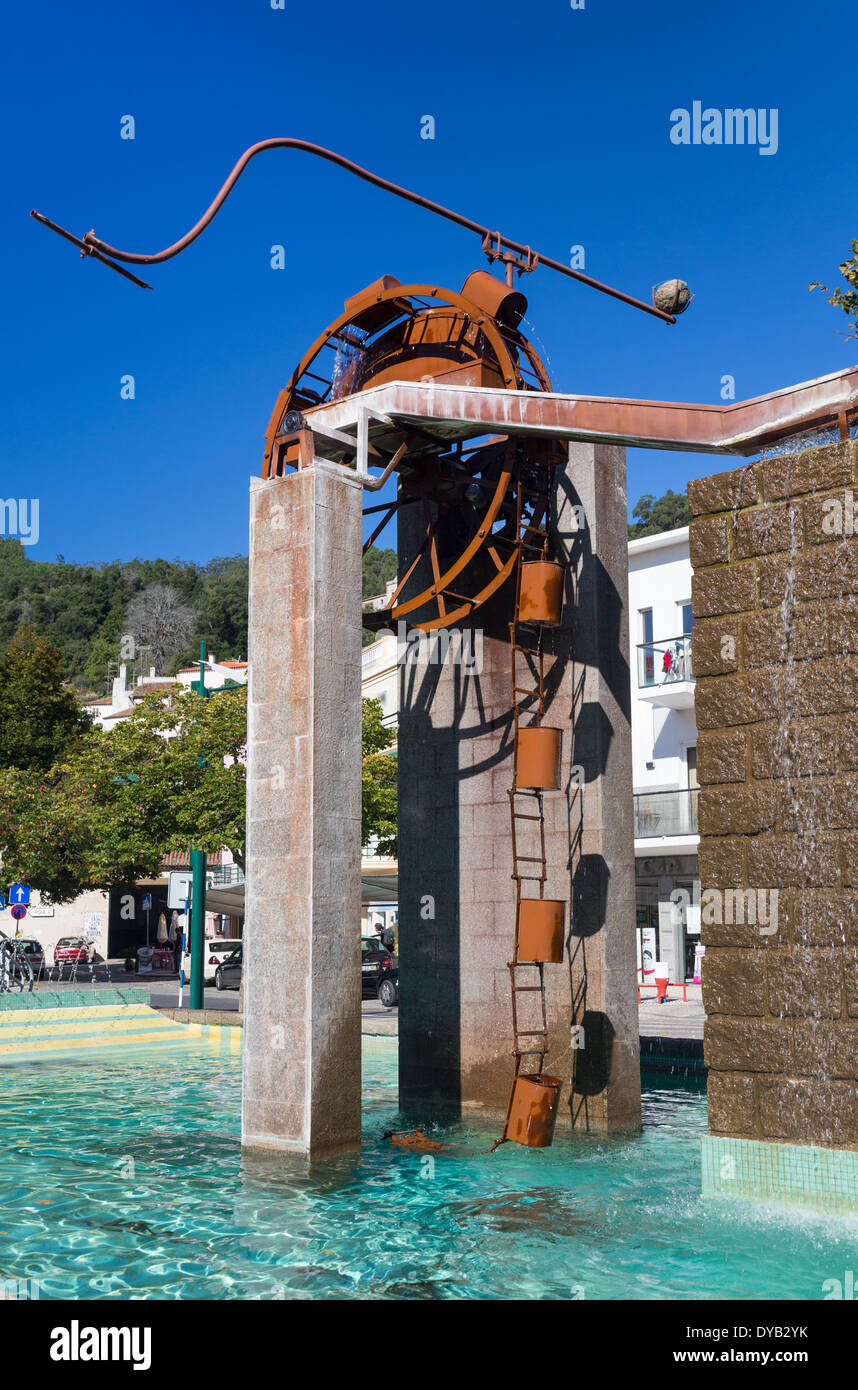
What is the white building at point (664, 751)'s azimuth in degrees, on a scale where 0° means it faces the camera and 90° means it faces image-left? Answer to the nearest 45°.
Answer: approximately 45°

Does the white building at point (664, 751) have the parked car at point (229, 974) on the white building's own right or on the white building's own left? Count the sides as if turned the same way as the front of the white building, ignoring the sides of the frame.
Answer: on the white building's own right

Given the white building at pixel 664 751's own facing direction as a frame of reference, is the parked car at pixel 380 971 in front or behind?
in front

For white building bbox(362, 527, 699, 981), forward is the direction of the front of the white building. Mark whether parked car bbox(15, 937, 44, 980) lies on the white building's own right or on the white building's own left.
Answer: on the white building's own right

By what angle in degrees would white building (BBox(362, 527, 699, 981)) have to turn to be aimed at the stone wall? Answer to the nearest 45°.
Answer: approximately 45° to its left

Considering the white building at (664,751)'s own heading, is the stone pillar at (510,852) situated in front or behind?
in front
